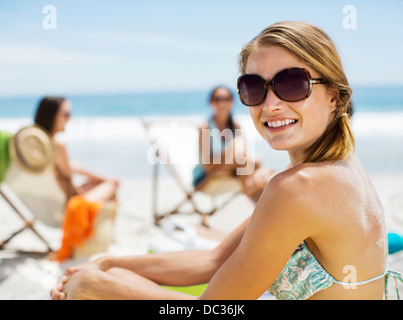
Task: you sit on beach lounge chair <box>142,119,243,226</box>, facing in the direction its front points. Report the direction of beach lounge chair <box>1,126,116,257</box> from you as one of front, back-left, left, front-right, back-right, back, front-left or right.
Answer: right

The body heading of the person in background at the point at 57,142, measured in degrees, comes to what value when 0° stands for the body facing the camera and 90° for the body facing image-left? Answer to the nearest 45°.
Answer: approximately 270°

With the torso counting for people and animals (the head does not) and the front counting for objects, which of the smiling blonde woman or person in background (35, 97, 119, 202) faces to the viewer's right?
the person in background

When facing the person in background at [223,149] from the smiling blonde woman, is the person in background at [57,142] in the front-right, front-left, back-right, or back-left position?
front-left

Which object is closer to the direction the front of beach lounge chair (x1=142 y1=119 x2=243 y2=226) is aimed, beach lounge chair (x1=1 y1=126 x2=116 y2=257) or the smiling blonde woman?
the smiling blonde woman

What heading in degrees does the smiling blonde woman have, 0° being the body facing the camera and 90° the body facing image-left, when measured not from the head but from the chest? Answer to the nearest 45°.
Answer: approximately 90°

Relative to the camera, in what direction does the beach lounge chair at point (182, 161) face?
facing the viewer and to the right of the viewer

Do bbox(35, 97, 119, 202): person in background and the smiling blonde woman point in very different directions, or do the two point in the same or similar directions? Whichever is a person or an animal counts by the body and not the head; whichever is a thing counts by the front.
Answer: very different directions

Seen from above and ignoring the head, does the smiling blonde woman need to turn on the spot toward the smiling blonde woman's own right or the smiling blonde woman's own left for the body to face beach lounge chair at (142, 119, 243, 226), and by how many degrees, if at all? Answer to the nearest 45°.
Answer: approximately 90° to the smiling blonde woman's own right

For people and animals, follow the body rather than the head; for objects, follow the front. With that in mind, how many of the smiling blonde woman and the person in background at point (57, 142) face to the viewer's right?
1

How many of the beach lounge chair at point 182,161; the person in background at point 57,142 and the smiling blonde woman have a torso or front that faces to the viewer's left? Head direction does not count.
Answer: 1

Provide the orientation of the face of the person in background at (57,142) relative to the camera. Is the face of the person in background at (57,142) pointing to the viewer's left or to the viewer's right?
to the viewer's right

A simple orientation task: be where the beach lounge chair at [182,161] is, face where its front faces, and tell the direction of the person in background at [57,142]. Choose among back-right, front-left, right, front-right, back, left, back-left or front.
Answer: right
